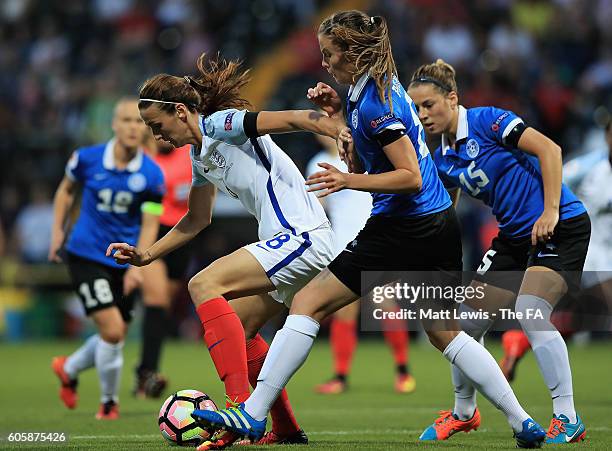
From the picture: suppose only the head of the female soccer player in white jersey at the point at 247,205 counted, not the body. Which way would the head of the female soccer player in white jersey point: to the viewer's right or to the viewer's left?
to the viewer's left

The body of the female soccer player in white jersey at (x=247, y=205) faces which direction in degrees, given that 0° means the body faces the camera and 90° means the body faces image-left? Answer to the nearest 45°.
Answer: approximately 90°
